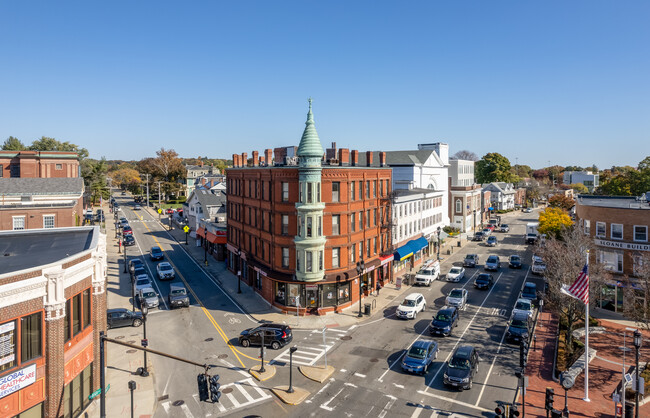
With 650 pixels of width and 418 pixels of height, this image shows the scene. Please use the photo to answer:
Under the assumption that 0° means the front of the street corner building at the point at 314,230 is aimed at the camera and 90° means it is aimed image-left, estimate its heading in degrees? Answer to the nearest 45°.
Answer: approximately 0°

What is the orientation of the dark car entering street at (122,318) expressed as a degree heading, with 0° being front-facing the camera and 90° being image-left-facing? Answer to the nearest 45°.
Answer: approximately 270°

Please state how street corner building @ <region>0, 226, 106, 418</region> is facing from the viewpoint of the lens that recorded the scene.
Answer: facing the viewer and to the right of the viewer

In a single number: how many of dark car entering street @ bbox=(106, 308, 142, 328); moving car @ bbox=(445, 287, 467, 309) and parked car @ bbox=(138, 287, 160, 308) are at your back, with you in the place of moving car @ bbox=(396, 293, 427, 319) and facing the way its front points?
1

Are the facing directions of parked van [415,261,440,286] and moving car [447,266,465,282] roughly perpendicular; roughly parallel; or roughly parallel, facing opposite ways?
roughly parallel

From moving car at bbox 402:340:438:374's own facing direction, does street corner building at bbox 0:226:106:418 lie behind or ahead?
ahead

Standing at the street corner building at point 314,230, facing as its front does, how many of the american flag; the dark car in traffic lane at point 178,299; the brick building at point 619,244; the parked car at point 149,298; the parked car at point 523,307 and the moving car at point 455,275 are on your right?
2

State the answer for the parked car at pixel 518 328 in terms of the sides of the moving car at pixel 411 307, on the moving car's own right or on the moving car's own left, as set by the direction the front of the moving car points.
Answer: on the moving car's own left

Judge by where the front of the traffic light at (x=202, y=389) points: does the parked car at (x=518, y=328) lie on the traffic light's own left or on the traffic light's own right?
on the traffic light's own right

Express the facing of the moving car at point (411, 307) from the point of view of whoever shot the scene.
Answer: facing the viewer and to the left of the viewer

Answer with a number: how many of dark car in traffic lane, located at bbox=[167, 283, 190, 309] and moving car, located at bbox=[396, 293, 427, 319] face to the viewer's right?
0

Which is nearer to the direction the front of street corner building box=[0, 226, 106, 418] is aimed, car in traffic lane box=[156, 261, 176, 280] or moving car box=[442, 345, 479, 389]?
the moving car
